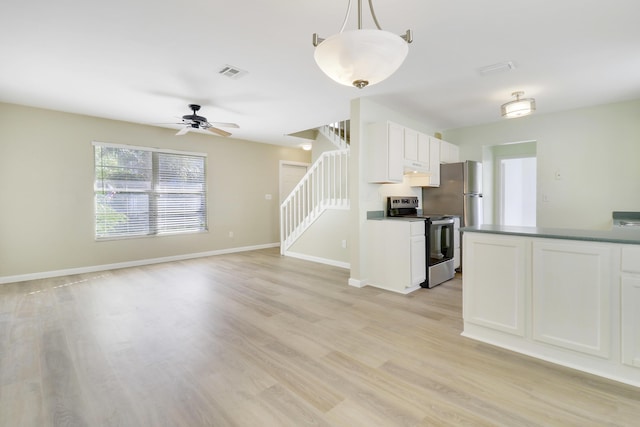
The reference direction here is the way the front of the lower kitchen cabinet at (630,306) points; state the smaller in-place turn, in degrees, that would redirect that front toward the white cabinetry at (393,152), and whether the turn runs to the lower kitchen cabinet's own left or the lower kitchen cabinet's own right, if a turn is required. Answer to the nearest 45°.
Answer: approximately 90° to the lower kitchen cabinet's own right

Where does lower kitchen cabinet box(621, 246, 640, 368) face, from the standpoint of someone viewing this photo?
facing the viewer

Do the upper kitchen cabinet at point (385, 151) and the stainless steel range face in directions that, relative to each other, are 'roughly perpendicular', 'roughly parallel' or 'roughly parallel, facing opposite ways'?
roughly parallel

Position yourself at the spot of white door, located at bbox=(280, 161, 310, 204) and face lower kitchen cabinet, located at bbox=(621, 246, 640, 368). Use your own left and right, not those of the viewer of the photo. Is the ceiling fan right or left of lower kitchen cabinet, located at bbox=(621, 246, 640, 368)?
right

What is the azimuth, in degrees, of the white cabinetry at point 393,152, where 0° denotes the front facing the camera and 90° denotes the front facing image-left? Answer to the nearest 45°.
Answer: approximately 315°

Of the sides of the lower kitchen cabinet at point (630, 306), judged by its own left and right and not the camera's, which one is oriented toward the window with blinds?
right

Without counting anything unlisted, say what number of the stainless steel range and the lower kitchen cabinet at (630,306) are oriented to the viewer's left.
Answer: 0

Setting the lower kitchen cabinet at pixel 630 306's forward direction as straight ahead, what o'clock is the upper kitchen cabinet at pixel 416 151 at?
The upper kitchen cabinet is roughly at 4 o'clock from the lower kitchen cabinet.

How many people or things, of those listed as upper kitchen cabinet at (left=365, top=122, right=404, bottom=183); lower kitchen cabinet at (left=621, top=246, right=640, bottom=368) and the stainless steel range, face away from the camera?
0

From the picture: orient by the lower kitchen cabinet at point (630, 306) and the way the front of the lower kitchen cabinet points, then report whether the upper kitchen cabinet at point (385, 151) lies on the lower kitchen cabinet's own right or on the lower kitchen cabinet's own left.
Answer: on the lower kitchen cabinet's own right

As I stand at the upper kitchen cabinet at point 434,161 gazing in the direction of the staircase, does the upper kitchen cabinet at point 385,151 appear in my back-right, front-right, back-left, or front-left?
front-left

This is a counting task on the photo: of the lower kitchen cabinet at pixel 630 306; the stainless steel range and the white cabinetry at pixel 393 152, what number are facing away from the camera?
0
